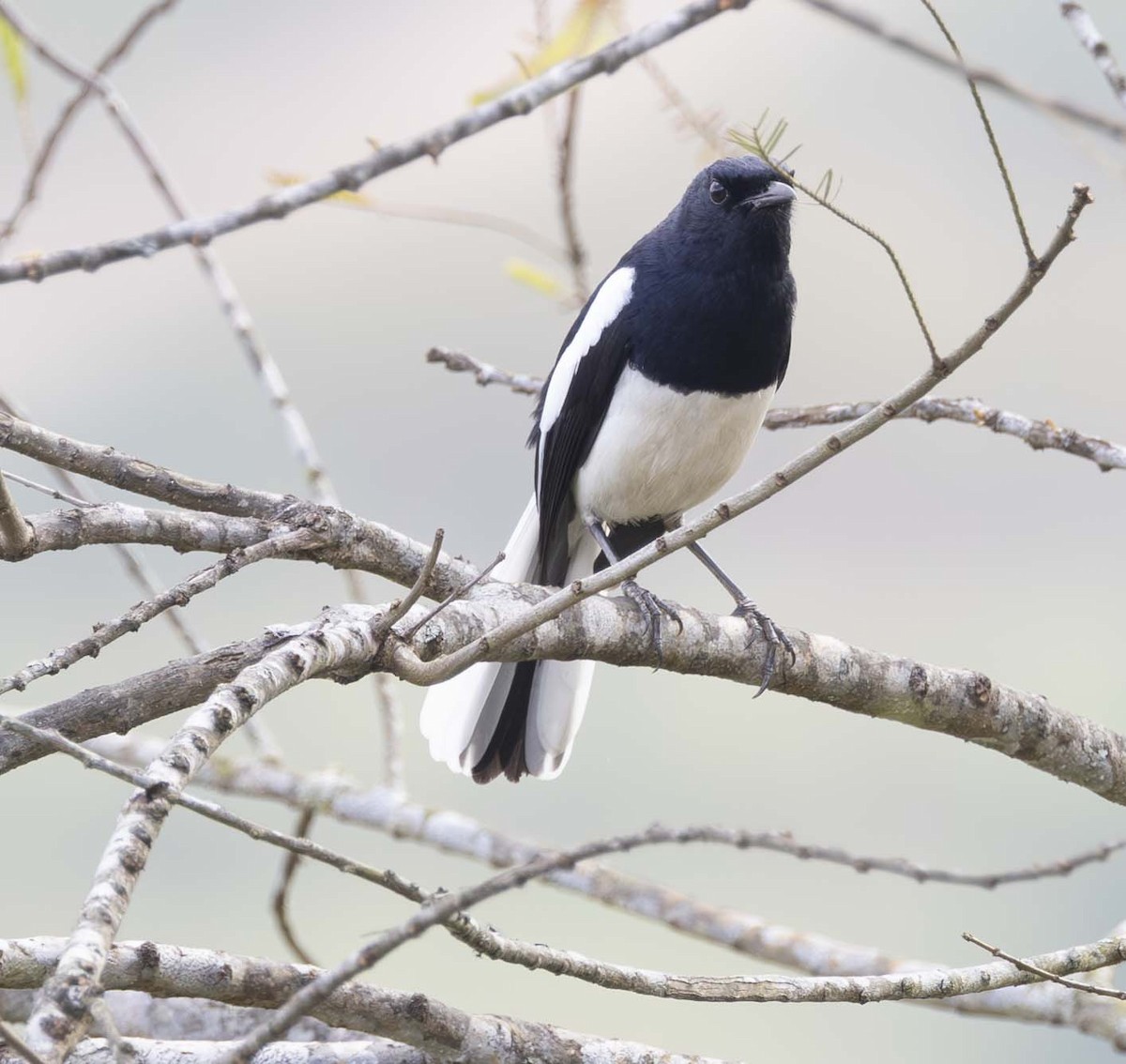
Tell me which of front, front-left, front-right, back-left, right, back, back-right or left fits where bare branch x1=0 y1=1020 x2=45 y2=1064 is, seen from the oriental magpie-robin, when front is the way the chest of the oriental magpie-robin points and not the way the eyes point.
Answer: front-right

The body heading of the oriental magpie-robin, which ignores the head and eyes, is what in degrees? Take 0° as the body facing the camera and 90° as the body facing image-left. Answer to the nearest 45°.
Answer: approximately 315°

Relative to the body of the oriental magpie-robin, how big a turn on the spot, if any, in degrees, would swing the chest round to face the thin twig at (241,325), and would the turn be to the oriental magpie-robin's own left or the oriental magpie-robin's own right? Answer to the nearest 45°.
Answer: approximately 135° to the oriental magpie-robin's own right
